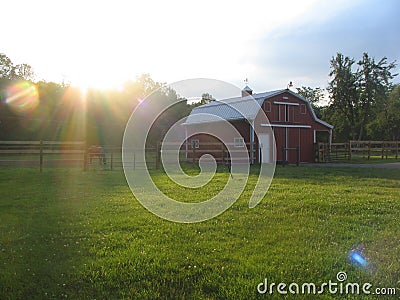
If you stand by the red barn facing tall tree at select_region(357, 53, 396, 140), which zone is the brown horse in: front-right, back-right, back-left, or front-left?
back-left

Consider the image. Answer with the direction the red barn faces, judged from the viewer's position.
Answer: facing the viewer and to the right of the viewer

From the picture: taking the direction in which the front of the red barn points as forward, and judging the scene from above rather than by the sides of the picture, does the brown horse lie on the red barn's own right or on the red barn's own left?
on the red barn's own right

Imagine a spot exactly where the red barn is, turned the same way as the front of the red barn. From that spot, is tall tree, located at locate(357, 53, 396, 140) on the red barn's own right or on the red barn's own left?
on the red barn's own left

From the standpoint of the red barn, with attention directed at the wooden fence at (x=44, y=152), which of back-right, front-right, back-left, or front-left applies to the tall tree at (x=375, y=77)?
back-right

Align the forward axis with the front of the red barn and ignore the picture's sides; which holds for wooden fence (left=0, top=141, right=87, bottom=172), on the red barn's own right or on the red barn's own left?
on the red barn's own right
